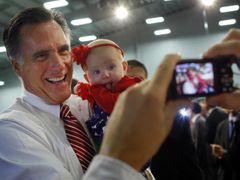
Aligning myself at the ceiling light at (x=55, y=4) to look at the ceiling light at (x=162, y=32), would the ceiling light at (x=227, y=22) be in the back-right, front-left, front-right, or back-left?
front-right

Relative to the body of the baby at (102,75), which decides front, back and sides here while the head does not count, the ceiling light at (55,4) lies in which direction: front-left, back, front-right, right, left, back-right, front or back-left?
back

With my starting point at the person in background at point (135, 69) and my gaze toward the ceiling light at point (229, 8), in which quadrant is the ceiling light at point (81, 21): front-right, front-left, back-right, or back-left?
front-left

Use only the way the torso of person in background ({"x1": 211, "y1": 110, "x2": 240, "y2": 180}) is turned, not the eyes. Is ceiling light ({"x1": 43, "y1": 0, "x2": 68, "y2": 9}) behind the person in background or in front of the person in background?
behind

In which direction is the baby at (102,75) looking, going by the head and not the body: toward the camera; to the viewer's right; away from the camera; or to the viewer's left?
toward the camera

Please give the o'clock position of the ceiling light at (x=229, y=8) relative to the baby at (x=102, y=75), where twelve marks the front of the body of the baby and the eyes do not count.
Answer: The ceiling light is roughly at 7 o'clock from the baby.

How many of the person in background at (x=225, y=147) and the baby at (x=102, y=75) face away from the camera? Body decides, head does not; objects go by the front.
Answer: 0

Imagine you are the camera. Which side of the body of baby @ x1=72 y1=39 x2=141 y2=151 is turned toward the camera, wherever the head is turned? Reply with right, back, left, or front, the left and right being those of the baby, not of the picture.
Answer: front

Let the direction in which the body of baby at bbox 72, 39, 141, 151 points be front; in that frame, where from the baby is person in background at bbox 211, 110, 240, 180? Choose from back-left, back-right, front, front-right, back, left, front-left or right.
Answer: back-left

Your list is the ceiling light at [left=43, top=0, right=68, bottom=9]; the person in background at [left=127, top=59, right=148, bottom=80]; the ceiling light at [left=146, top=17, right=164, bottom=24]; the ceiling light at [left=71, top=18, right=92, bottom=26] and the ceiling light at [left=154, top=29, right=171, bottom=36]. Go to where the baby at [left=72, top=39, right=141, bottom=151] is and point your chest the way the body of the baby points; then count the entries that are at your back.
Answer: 5

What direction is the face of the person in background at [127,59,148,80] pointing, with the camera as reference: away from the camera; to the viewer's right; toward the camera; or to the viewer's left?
toward the camera
